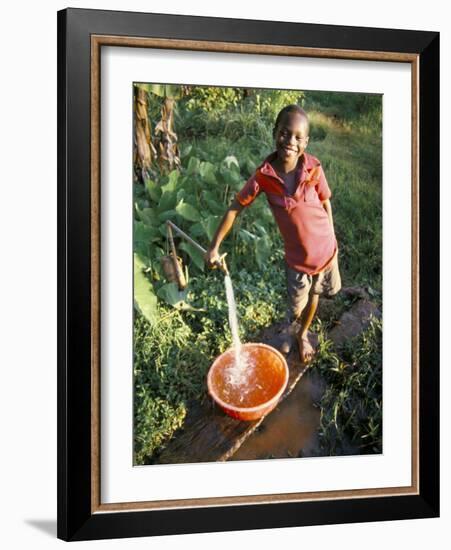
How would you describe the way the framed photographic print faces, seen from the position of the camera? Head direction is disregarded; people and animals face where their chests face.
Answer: facing the viewer and to the right of the viewer
